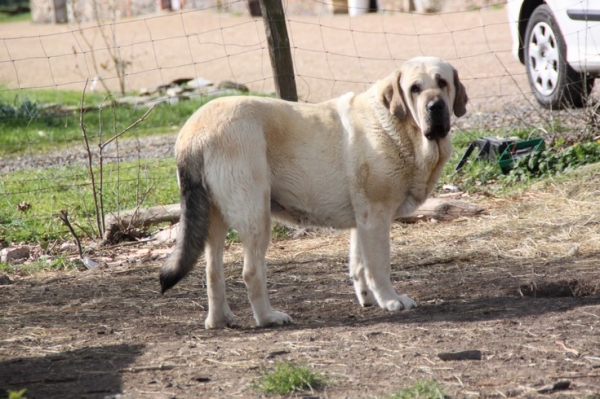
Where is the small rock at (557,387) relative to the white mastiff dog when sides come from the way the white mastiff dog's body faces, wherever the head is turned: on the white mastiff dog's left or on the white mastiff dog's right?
on the white mastiff dog's right

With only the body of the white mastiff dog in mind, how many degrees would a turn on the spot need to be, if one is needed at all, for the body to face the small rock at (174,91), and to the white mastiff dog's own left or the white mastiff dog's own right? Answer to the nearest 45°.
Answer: approximately 90° to the white mastiff dog's own left

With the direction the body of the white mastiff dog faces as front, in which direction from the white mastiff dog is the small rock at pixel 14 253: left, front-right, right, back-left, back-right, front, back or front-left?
back-left

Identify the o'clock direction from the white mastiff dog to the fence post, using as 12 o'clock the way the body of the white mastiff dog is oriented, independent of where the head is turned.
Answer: The fence post is roughly at 9 o'clock from the white mastiff dog.

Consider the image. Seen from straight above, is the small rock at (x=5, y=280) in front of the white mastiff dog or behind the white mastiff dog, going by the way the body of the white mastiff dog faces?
behind

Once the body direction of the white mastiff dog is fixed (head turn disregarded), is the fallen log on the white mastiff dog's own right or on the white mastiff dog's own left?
on the white mastiff dog's own left

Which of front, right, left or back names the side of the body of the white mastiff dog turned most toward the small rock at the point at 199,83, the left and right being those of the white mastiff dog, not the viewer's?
left

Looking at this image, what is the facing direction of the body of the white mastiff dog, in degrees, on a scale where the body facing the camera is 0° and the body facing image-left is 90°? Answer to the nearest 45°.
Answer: approximately 270°

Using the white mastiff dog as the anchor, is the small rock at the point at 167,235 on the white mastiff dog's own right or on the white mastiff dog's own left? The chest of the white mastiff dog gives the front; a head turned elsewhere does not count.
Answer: on the white mastiff dog's own left
